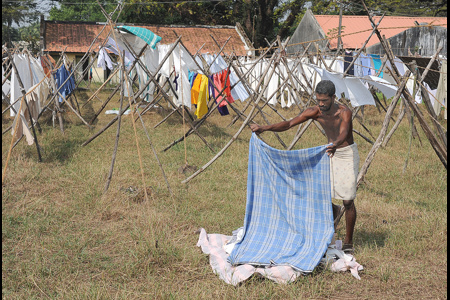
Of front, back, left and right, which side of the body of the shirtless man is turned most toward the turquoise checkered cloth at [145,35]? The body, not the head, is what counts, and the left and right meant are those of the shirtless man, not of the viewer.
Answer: right

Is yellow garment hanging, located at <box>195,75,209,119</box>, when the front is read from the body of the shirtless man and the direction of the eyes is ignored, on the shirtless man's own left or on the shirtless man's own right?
on the shirtless man's own right

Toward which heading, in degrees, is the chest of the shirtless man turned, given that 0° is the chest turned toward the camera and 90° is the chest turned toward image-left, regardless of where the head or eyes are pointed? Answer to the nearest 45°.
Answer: approximately 45°

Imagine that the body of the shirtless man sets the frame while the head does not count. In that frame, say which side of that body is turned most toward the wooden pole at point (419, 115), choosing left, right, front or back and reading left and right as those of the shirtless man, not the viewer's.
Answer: back

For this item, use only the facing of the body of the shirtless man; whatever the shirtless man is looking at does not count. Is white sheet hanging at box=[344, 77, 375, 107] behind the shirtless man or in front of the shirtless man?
behind
